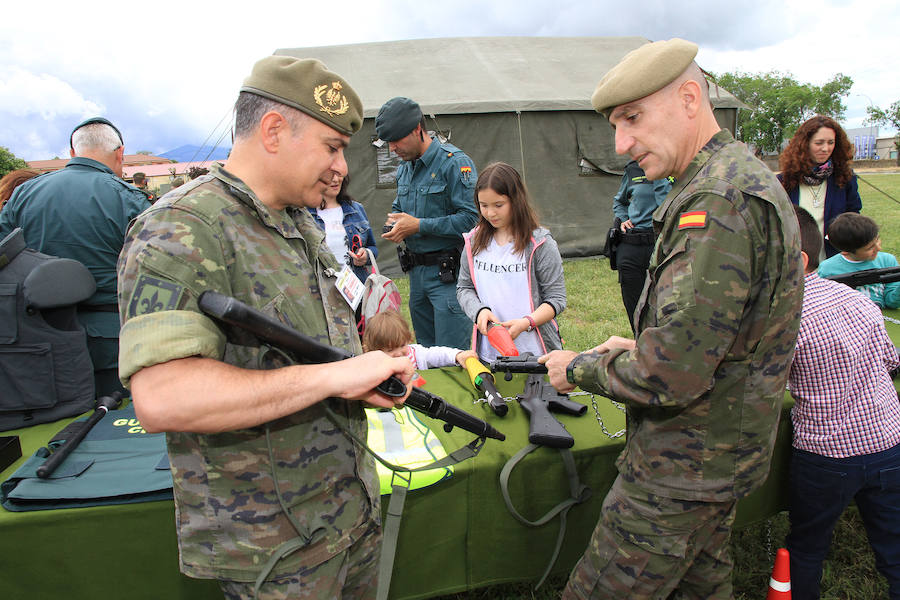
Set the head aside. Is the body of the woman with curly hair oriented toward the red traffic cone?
yes

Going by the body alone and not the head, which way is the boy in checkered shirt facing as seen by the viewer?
away from the camera

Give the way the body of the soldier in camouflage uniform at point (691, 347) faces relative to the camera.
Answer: to the viewer's left

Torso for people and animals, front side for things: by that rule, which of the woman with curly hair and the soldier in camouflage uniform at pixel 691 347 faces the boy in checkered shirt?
the woman with curly hair

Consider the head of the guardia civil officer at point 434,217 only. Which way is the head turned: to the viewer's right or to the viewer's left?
to the viewer's left

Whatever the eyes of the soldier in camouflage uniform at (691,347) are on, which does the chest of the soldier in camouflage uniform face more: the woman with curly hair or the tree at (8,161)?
the tree

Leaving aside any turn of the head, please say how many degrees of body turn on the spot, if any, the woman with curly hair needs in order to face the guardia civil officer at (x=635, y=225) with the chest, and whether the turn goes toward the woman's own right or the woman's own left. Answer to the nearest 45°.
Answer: approximately 90° to the woman's own right

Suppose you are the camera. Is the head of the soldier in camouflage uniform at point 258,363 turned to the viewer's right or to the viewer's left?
to the viewer's right
